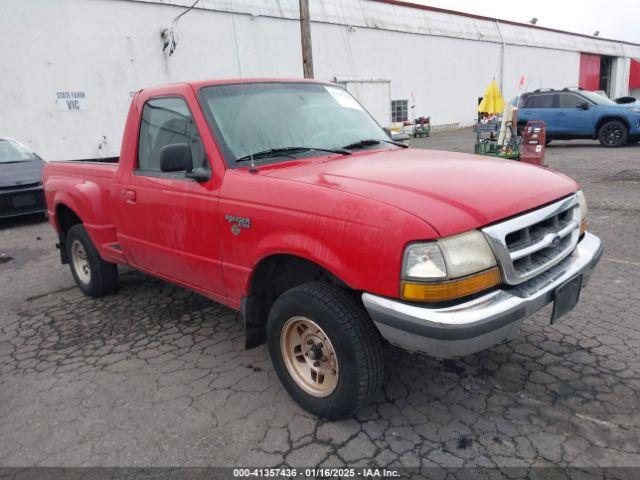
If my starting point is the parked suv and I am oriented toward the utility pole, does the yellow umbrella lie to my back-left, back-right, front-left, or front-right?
front-left

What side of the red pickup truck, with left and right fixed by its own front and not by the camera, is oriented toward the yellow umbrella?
left

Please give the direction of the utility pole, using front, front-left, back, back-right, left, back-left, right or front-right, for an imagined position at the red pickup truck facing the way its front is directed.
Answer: back-left

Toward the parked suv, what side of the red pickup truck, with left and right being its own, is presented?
left

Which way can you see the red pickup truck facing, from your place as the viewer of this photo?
facing the viewer and to the right of the viewer

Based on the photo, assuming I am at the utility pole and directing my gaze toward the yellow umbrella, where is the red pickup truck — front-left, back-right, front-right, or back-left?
front-right

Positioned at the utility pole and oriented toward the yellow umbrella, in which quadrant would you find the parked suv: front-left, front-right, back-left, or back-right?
front-left

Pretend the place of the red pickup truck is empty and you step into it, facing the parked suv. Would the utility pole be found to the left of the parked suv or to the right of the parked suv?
left
